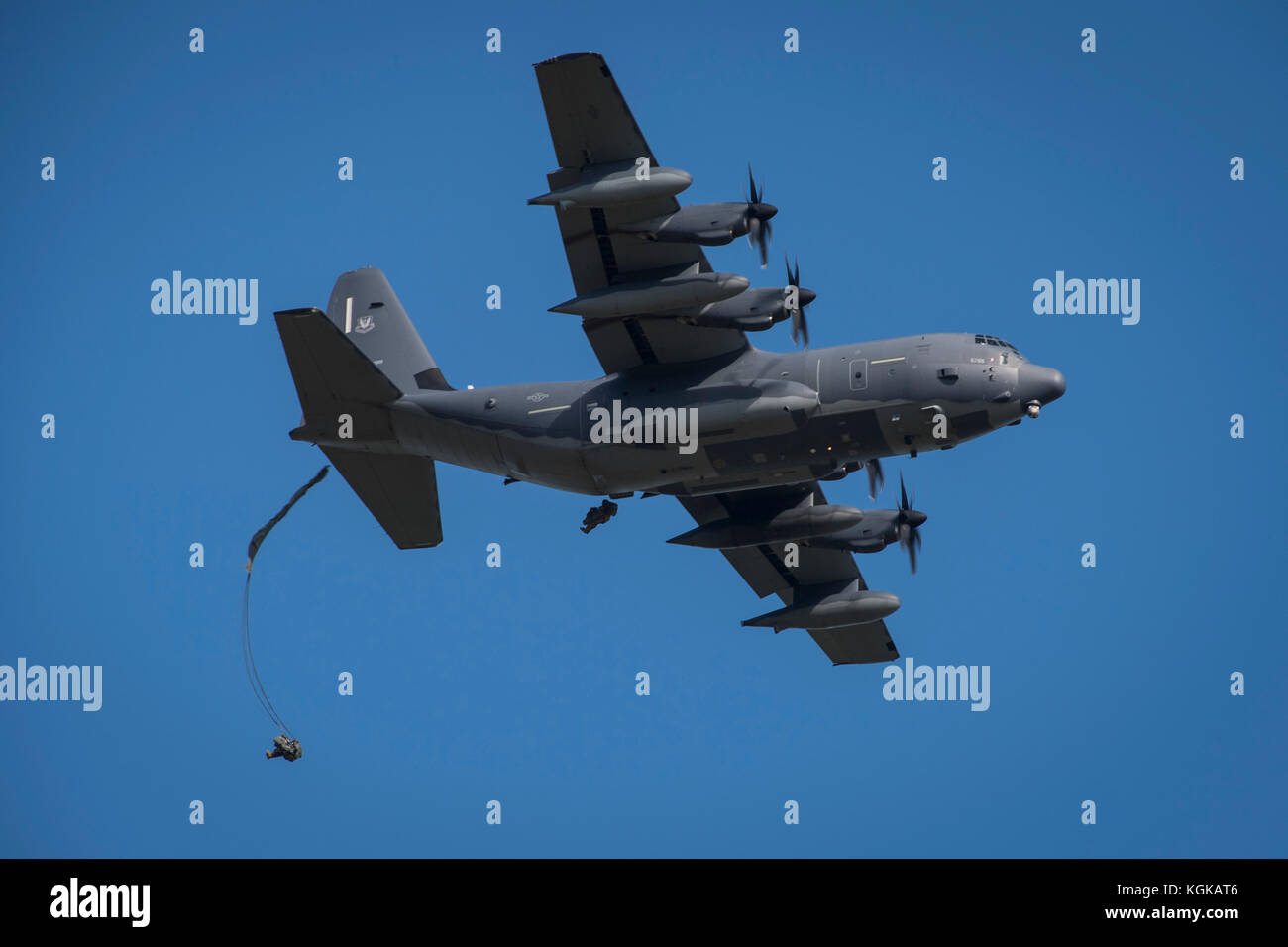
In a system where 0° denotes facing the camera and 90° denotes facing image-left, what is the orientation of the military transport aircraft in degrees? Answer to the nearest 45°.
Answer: approximately 270°

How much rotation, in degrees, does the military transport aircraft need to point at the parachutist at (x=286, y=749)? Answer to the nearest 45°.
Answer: approximately 180°
